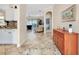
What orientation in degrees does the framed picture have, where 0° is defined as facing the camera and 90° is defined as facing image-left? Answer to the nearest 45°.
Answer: approximately 45°

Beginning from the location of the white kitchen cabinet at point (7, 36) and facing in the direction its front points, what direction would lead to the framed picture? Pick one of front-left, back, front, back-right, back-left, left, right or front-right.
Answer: front-left
